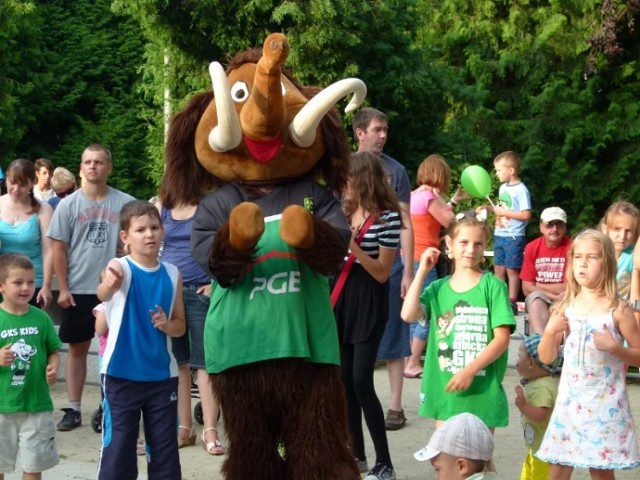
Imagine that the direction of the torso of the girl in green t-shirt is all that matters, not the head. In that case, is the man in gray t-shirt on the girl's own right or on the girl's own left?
on the girl's own right

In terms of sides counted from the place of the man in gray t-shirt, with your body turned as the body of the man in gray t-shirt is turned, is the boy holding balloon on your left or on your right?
on your left

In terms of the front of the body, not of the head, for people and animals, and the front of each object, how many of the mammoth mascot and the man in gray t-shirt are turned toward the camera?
2

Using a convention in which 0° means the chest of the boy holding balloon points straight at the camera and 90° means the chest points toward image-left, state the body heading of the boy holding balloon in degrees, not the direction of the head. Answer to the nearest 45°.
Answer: approximately 45°

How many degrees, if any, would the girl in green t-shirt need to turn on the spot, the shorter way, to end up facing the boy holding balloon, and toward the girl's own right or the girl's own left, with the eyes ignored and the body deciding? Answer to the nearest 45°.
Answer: approximately 180°

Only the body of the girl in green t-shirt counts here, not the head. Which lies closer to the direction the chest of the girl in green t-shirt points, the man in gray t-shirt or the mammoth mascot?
the mammoth mascot

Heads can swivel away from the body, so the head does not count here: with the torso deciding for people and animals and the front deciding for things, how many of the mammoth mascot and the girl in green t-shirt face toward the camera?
2
